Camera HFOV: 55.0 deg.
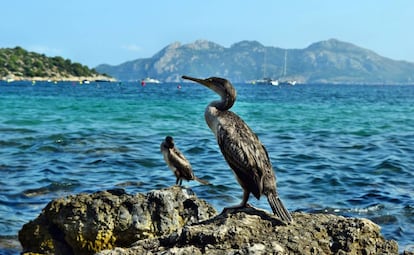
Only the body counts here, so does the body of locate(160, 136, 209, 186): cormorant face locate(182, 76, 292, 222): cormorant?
no

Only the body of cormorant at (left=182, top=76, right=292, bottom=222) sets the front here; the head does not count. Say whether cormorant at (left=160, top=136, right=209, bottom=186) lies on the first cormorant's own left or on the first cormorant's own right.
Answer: on the first cormorant's own right

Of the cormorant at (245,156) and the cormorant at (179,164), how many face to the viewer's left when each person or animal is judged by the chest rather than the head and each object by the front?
2

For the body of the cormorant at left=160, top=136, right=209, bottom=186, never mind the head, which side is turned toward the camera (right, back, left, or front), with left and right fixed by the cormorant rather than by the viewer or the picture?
left

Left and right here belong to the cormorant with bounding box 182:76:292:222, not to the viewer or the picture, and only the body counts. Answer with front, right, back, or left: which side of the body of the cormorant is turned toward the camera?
left

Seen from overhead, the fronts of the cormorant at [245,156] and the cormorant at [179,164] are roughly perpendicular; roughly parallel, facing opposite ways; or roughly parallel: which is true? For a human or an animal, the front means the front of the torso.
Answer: roughly parallel
